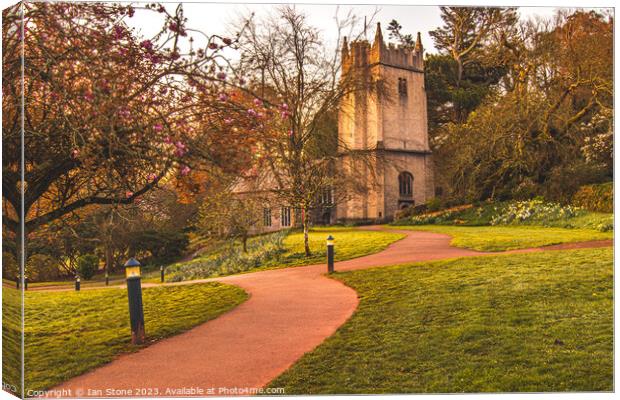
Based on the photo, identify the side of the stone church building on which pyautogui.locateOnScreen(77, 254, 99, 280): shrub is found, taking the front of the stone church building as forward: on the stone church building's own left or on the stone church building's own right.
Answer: on the stone church building's own right

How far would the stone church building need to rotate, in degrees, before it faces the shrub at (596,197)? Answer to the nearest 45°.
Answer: approximately 45° to its left

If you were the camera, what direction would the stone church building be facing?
facing the viewer and to the right of the viewer

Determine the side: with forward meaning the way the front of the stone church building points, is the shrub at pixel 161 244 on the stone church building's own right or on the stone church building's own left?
on the stone church building's own right
